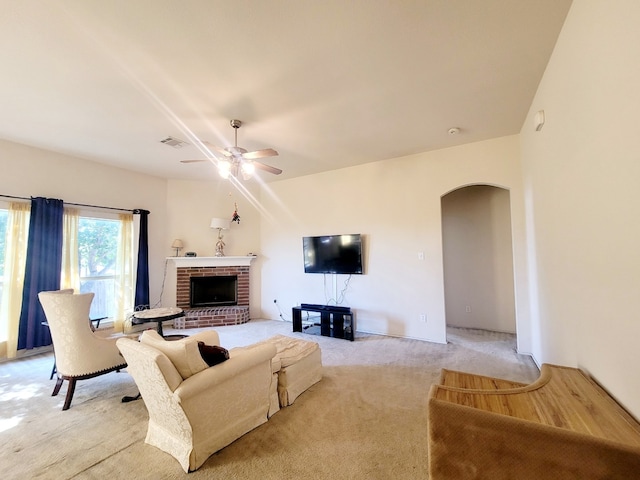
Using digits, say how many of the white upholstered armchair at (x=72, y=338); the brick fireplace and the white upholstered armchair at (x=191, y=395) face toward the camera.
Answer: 1

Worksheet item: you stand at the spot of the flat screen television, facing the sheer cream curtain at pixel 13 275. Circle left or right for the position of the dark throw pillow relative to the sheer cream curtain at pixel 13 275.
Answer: left

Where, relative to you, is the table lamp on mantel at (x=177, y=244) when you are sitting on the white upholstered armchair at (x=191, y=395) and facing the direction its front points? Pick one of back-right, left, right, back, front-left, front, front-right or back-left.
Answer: front-left

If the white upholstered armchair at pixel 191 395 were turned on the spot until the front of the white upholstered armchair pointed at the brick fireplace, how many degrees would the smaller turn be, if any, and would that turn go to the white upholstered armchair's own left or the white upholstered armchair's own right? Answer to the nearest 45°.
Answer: approximately 45° to the white upholstered armchair's own left

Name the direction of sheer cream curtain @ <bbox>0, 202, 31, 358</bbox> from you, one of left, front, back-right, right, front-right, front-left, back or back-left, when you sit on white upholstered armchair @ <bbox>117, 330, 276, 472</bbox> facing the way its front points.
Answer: left

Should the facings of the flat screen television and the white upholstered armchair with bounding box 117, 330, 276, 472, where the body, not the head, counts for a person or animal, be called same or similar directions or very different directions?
very different directions

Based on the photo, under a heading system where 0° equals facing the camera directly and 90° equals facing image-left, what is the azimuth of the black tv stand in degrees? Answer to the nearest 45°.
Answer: approximately 45°

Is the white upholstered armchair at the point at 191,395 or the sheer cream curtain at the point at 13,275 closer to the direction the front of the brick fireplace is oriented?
the white upholstered armchair

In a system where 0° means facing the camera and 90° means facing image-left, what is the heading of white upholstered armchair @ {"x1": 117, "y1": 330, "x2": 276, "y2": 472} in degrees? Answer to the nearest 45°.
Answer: approximately 225°

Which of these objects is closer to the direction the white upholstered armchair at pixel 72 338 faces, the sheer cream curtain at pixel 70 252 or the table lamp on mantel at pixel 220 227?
the table lamp on mantel

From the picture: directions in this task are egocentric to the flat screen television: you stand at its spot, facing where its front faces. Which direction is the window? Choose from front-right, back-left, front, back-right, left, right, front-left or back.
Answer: front-right

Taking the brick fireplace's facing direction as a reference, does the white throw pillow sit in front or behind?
in front
